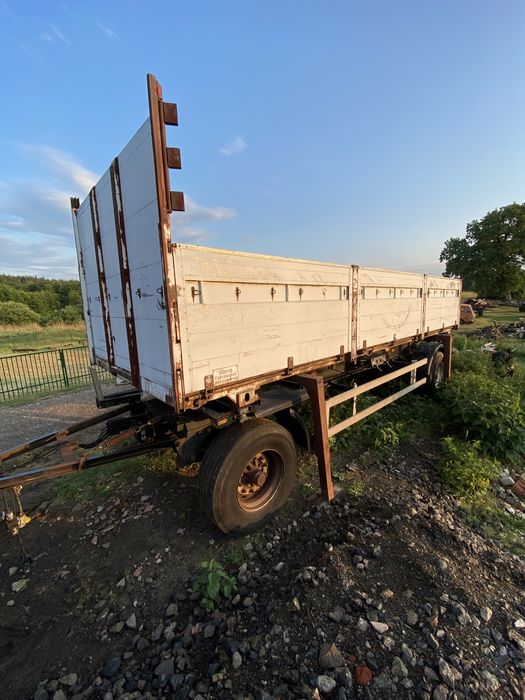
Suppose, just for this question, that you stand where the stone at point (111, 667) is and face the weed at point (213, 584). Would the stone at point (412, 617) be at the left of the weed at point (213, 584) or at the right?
right

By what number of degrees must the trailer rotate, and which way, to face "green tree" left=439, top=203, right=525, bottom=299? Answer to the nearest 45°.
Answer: approximately 180°

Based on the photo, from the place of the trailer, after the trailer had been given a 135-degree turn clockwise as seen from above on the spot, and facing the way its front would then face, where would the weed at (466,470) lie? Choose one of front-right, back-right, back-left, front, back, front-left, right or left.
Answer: right

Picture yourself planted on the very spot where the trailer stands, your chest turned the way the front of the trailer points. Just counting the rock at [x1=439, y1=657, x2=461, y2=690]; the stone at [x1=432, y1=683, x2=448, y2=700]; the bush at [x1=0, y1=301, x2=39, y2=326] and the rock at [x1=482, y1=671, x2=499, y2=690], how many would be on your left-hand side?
3

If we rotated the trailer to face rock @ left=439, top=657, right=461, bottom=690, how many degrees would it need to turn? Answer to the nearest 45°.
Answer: approximately 90° to its left

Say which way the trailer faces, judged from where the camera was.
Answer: facing the viewer and to the left of the viewer

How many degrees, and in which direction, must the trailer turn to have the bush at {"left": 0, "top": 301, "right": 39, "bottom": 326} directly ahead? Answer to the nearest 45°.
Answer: approximately 90° to its right
